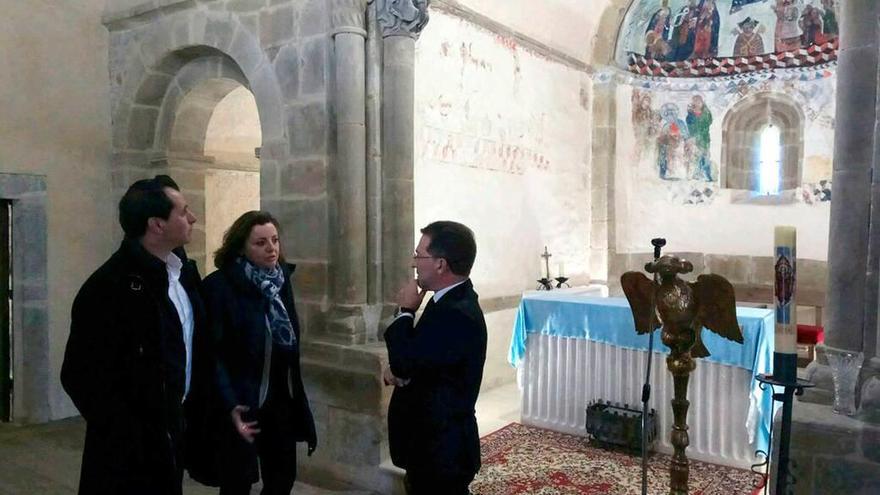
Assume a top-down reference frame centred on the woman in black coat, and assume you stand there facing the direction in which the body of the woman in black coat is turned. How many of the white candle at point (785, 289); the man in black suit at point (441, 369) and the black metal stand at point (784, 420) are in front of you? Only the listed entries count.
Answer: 3

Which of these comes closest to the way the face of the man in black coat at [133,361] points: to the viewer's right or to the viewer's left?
to the viewer's right

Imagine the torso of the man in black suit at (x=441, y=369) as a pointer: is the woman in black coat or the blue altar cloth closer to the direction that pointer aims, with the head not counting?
the woman in black coat

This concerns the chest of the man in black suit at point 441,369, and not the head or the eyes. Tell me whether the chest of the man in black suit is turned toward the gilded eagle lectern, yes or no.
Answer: no

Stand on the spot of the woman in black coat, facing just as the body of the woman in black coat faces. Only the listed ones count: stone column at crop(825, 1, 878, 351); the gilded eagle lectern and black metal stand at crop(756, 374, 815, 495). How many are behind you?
0

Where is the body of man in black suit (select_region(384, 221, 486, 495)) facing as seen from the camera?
to the viewer's left

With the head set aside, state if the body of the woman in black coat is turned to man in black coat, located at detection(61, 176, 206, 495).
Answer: no

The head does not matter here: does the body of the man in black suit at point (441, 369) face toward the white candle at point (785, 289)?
no

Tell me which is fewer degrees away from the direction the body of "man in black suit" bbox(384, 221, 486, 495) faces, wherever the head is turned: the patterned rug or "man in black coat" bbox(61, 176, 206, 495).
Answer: the man in black coat

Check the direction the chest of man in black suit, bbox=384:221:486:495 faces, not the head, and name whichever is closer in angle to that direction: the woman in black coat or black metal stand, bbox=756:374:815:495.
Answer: the woman in black coat

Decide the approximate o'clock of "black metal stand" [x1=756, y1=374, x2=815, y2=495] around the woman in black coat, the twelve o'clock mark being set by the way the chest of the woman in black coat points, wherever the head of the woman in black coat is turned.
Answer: The black metal stand is roughly at 12 o'clock from the woman in black coat.

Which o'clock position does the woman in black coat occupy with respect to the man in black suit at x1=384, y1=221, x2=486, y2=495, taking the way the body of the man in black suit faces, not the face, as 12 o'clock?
The woman in black coat is roughly at 1 o'clock from the man in black suit.

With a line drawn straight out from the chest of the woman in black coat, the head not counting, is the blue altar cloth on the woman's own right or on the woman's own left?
on the woman's own left

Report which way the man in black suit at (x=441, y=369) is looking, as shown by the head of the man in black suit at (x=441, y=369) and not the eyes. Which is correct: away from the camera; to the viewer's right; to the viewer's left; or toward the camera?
to the viewer's left

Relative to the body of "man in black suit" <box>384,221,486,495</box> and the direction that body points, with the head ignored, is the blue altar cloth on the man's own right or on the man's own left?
on the man's own right

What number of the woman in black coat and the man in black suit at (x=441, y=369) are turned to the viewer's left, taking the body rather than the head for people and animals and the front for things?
1

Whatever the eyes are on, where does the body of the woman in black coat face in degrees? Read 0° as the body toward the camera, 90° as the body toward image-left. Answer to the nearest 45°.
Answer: approximately 315°

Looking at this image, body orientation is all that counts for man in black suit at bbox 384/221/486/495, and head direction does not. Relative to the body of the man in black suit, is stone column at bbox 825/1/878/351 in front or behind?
behind

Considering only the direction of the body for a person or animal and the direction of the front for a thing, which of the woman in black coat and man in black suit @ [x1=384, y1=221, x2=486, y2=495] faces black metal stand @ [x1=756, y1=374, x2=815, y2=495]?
the woman in black coat

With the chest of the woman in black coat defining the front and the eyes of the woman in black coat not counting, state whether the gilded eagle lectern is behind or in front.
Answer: in front

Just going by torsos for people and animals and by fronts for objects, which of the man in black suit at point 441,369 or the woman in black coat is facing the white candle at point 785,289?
the woman in black coat
